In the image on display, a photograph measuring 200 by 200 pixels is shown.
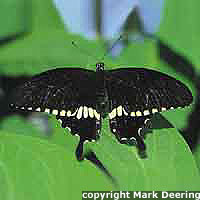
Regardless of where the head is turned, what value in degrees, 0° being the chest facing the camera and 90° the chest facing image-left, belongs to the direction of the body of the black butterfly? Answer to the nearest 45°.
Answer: approximately 180°
